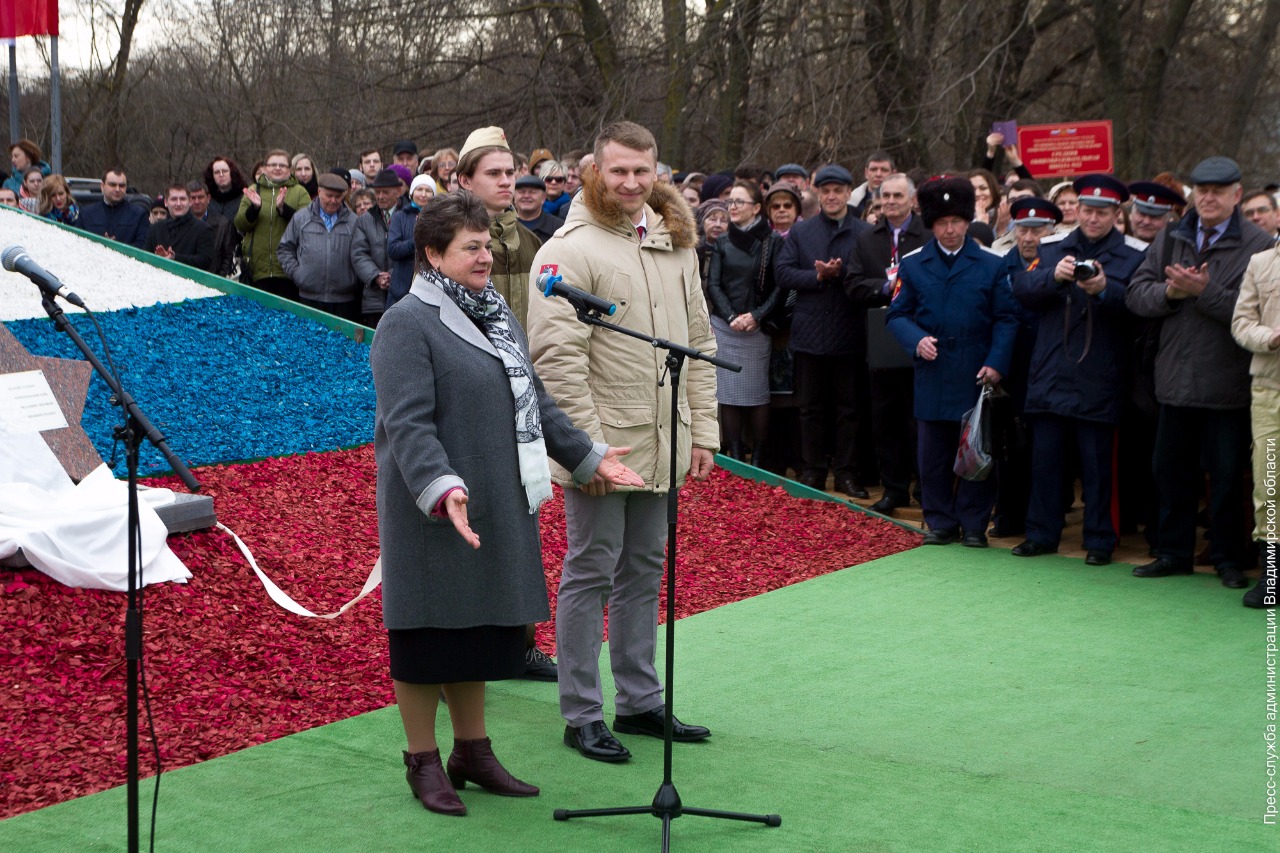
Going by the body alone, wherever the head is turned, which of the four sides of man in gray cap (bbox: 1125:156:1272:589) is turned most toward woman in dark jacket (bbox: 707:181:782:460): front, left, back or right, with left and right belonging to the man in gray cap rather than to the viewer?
right

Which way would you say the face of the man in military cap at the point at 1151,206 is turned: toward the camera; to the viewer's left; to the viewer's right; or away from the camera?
toward the camera

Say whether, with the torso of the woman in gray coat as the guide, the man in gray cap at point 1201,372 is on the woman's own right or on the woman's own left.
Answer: on the woman's own left

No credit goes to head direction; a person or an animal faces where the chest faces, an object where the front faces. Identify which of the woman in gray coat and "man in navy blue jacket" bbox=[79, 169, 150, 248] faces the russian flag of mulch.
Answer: the man in navy blue jacket

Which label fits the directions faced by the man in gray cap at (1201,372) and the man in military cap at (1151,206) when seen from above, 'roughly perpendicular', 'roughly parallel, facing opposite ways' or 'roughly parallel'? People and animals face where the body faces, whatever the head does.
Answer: roughly parallel

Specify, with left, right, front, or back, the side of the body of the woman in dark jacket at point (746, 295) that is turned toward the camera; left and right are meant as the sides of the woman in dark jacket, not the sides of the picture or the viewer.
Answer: front

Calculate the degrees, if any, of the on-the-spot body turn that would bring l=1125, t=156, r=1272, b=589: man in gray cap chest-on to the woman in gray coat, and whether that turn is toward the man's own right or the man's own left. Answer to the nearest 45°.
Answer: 0° — they already face them

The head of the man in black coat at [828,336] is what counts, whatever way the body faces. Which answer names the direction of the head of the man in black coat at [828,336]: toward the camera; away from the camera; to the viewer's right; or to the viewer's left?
toward the camera

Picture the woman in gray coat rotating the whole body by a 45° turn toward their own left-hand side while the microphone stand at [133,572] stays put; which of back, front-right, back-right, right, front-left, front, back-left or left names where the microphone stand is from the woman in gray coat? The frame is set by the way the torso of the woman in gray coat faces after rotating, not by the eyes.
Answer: back-right

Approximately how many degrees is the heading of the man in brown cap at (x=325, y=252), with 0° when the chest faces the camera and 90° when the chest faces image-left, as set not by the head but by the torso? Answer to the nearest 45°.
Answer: approximately 0°

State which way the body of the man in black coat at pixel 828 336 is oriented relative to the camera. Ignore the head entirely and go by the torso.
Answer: toward the camera

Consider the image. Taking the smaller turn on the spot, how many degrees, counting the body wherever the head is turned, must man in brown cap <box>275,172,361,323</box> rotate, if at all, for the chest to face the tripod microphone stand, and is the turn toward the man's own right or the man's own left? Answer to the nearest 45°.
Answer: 0° — they already face it

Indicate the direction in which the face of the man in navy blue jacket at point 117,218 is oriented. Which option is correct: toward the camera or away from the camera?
toward the camera

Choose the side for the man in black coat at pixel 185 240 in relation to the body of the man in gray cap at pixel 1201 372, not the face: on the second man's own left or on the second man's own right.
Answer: on the second man's own right

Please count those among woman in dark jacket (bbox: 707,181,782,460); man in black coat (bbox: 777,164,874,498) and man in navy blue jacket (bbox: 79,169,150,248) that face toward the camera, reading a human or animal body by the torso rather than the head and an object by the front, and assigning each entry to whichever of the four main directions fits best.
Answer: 3

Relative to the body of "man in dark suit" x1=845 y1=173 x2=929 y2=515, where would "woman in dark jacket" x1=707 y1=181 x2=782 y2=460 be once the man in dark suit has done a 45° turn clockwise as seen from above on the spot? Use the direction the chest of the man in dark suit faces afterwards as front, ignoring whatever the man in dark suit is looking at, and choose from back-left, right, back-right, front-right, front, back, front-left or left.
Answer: front-right

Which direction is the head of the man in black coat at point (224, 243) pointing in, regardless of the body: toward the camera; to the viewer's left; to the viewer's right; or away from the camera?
toward the camera

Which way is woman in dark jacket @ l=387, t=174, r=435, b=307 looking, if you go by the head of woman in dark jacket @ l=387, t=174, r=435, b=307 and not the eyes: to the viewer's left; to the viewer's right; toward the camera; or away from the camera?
toward the camera

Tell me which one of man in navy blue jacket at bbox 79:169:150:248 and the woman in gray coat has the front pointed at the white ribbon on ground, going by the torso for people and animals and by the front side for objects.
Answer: the man in navy blue jacket

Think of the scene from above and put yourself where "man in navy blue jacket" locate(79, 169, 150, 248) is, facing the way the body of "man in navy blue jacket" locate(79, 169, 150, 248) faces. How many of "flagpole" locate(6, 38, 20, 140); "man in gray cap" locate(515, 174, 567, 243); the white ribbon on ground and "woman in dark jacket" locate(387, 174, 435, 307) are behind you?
1
